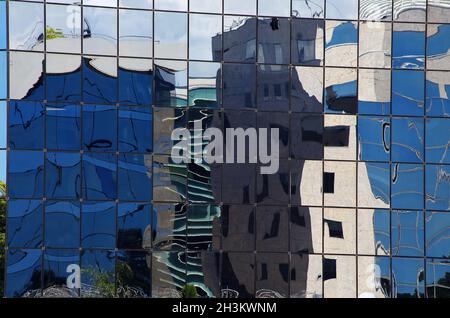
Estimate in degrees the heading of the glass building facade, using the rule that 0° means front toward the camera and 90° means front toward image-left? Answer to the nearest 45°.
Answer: approximately 0°
